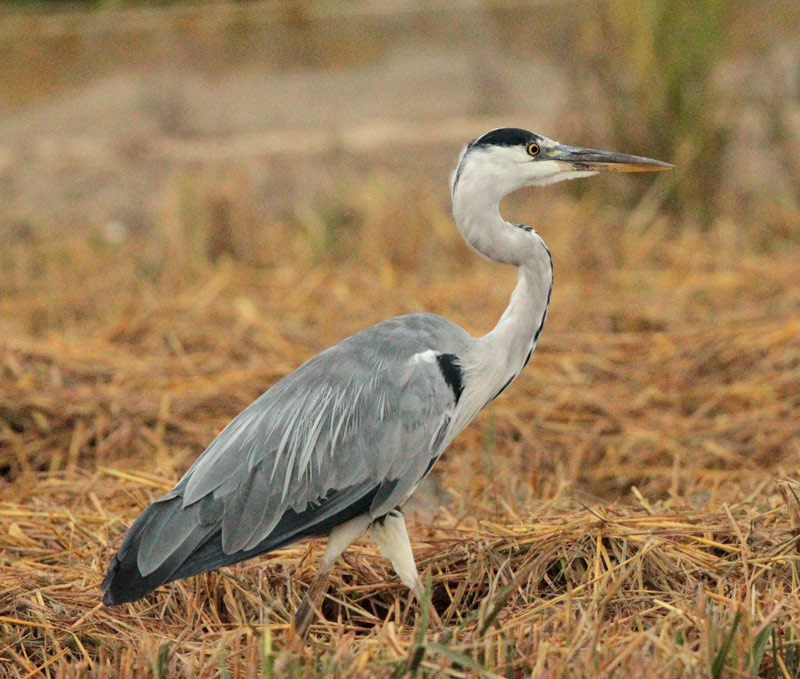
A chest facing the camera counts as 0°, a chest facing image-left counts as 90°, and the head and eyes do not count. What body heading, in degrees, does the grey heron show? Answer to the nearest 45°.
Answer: approximately 270°
